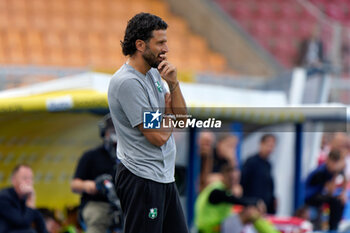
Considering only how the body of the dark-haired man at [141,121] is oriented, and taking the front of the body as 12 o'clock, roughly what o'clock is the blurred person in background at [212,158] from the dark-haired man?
The blurred person in background is roughly at 8 o'clock from the dark-haired man.

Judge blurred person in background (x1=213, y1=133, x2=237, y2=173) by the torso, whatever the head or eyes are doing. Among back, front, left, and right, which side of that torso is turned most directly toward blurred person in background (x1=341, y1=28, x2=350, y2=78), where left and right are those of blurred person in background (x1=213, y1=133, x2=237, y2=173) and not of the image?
left

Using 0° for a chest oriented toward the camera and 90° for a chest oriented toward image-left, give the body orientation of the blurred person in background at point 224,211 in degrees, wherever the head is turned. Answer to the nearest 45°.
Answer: approximately 270°

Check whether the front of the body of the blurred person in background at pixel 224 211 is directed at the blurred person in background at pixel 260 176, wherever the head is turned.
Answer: no

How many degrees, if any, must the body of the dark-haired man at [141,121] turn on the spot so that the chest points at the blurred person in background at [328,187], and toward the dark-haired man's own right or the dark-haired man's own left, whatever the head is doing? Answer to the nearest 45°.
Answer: approximately 90° to the dark-haired man's own left

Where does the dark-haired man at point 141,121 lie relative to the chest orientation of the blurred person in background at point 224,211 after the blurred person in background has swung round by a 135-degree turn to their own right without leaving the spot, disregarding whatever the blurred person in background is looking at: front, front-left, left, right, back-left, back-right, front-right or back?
front-left

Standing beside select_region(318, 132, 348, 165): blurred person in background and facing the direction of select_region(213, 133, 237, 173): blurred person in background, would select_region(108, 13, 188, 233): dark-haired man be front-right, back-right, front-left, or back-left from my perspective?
front-left

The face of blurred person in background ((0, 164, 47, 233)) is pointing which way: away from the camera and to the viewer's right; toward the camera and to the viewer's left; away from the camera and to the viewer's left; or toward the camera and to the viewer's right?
toward the camera and to the viewer's right

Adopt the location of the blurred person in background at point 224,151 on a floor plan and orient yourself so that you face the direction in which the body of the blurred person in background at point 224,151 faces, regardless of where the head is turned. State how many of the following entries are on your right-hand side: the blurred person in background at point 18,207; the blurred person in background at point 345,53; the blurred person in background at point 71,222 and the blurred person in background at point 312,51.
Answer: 2

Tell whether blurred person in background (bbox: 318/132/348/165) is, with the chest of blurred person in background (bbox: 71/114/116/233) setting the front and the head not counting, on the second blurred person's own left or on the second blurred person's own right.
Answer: on the second blurred person's own left

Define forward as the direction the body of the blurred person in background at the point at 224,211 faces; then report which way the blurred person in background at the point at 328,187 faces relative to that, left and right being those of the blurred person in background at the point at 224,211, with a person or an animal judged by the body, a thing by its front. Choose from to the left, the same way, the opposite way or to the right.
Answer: the same way

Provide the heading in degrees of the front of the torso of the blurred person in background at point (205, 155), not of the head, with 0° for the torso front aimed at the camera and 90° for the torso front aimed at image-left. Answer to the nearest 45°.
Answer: approximately 0°
